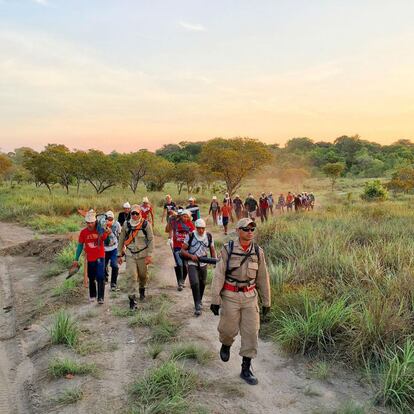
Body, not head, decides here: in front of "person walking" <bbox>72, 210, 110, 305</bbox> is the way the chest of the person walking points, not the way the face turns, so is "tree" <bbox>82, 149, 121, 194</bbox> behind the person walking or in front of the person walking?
behind

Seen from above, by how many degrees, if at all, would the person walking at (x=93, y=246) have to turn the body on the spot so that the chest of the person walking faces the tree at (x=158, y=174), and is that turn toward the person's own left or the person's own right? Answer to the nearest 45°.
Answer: approximately 180°

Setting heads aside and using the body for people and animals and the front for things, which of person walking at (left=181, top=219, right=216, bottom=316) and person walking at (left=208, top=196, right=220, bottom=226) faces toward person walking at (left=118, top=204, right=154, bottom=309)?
person walking at (left=208, top=196, right=220, bottom=226)

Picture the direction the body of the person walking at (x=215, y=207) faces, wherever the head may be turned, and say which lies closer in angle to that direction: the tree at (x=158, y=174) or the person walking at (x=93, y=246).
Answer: the person walking

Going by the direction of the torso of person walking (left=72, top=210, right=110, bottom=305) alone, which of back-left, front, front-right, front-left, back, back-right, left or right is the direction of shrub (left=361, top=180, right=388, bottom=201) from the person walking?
back-left

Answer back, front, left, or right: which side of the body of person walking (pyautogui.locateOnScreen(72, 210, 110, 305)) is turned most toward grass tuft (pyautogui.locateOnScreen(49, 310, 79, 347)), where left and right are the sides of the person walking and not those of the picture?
front

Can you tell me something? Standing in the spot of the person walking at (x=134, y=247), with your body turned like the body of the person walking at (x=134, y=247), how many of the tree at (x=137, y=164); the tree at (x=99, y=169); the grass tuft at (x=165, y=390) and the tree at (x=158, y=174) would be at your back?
3

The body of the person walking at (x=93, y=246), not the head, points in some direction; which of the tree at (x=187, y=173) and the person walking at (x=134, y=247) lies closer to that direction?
the person walking

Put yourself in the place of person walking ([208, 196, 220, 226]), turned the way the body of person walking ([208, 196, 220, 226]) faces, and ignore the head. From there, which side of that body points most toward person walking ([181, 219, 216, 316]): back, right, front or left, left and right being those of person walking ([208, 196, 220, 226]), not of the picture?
front

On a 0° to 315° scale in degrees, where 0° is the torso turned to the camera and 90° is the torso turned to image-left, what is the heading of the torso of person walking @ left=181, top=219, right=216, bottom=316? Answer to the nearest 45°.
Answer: approximately 0°

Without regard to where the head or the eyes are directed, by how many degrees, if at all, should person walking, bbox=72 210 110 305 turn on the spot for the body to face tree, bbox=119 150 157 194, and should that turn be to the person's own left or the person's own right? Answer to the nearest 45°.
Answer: approximately 180°

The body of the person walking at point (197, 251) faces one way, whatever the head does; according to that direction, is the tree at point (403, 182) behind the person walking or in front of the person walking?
behind

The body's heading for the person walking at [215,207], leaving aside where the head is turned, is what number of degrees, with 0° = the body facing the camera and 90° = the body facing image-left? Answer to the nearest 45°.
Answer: approximately 0°

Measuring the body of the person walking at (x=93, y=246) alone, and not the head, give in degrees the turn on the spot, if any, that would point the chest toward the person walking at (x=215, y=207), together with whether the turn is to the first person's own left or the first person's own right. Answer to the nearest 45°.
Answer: approximately 135° to the first person's own left
